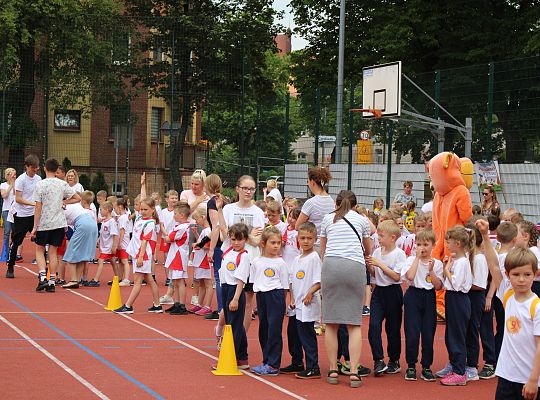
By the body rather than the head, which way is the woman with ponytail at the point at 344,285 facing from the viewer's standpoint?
away from the camera

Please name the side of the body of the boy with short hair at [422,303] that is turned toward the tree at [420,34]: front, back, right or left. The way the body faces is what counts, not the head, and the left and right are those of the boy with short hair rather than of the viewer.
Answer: back

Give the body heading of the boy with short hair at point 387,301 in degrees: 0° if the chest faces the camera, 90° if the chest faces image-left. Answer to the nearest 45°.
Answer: approximately 45°

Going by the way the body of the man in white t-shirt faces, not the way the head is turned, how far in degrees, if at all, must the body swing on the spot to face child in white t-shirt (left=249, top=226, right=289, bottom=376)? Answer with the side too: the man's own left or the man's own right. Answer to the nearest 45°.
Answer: approximately 180°

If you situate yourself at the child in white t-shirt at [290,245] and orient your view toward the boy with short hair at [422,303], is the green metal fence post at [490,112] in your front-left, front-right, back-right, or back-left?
back-left

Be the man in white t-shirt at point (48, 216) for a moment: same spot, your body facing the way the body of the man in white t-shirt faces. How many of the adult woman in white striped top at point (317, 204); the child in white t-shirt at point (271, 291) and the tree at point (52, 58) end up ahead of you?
1

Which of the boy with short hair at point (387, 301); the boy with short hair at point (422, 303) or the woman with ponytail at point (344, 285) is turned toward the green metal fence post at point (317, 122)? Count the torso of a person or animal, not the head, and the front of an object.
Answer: the woman with ponytail

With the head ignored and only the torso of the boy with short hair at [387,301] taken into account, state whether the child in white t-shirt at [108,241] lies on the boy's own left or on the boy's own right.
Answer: on the boy's own right
